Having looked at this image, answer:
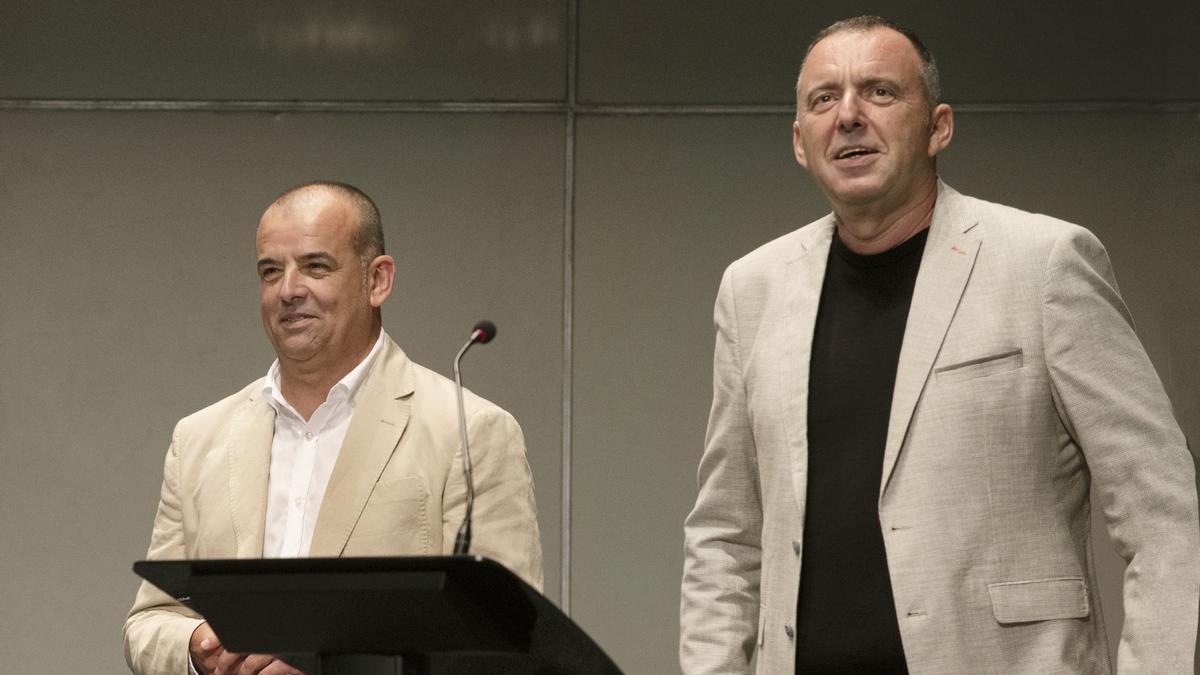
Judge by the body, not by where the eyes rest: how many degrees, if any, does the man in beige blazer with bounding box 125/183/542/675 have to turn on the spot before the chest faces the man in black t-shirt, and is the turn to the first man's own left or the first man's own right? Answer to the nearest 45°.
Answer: approximately 90° to the first man's own left

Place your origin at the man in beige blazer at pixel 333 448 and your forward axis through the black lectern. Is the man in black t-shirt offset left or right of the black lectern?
left

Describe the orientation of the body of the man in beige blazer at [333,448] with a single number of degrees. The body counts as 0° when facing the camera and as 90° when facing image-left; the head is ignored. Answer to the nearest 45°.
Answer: approximately 45°

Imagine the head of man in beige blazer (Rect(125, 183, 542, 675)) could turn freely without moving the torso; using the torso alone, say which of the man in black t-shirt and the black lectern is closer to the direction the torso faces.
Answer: the black lectern
